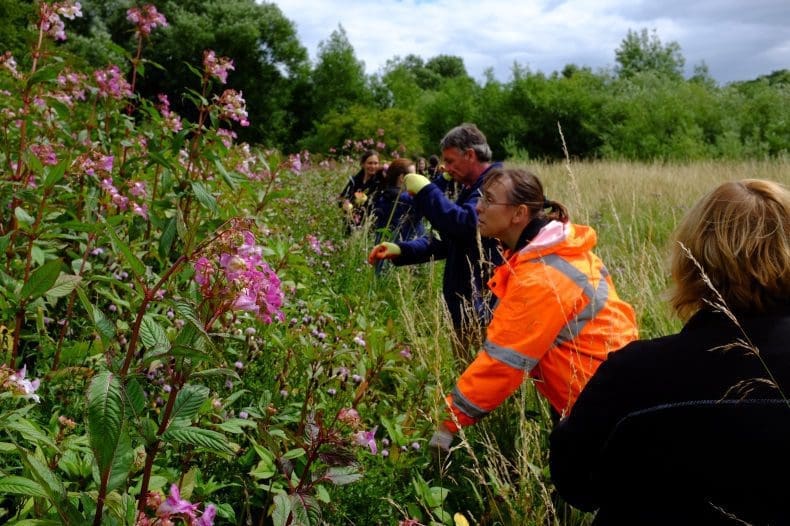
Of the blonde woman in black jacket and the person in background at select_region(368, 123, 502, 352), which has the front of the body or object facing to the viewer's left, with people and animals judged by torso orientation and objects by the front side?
the person in background

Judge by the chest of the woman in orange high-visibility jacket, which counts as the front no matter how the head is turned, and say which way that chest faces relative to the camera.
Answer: to the viewer's left

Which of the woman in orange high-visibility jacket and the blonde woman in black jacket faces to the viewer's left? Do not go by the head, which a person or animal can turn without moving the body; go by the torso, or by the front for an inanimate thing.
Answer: the woman in orange high-visibility jacket

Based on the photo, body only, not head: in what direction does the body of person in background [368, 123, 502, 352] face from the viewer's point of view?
to the viewer's left

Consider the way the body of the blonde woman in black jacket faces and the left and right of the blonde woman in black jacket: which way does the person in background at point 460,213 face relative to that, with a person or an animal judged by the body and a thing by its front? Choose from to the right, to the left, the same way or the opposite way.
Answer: to the left

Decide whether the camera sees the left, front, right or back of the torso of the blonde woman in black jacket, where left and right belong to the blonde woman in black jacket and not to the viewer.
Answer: back

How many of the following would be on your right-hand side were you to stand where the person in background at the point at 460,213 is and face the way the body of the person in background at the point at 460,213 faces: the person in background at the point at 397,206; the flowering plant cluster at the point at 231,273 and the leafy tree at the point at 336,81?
2

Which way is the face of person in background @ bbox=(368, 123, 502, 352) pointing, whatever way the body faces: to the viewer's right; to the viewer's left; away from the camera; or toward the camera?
to the viewer's left

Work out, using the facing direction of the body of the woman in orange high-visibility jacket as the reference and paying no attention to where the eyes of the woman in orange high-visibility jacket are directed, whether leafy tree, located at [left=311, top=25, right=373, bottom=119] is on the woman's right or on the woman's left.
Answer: on the woman's right

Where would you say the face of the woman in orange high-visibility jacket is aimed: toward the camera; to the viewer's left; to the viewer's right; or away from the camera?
to the viewer's left

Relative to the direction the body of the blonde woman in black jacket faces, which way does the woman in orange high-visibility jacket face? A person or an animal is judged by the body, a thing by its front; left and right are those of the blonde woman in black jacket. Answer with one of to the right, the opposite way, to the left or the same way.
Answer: to the left
